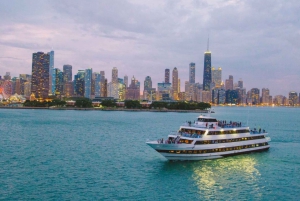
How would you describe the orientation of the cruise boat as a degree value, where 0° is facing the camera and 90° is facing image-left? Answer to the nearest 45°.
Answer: approximately 45°
